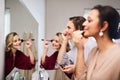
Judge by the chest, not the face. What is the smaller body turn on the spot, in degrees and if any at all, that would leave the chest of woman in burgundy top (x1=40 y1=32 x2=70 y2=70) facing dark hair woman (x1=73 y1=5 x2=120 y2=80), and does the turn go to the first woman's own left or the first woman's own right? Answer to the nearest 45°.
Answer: approximately 90° to the first woman's own left

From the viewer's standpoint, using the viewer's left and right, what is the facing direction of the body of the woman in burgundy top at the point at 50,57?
facing the viewer and to the left of the viewer

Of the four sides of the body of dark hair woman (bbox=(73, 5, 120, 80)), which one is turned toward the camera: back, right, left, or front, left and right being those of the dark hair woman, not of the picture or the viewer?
left

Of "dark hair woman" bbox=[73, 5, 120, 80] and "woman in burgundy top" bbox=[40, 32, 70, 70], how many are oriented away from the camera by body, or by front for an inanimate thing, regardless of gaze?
0

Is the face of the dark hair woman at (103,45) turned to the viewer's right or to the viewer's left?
to the viewer's left
